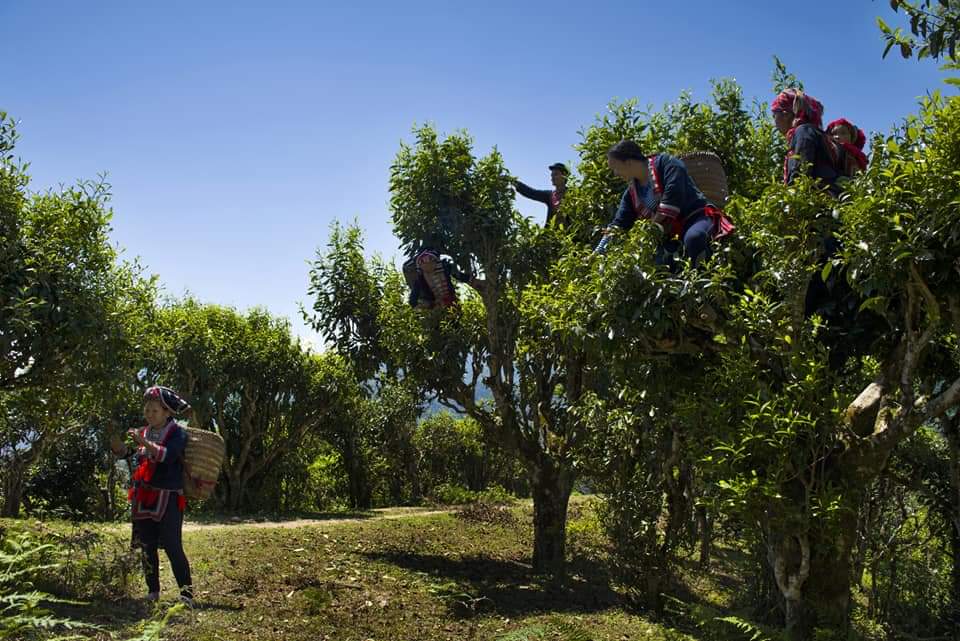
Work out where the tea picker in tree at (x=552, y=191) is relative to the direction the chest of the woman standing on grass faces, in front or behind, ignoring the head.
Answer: behind

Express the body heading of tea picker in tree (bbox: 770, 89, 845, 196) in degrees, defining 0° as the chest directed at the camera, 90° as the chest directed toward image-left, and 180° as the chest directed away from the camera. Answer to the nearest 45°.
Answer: approximately 90°

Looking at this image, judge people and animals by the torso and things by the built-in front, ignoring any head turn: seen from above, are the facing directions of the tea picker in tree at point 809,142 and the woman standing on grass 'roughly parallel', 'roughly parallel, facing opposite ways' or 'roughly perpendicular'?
roughly perpendicular

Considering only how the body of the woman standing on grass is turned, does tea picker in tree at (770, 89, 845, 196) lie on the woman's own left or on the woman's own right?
on the woman's own left

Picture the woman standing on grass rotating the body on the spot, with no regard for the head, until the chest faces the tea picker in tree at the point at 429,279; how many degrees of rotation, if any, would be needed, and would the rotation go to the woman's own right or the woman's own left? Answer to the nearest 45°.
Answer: approximately 180°
